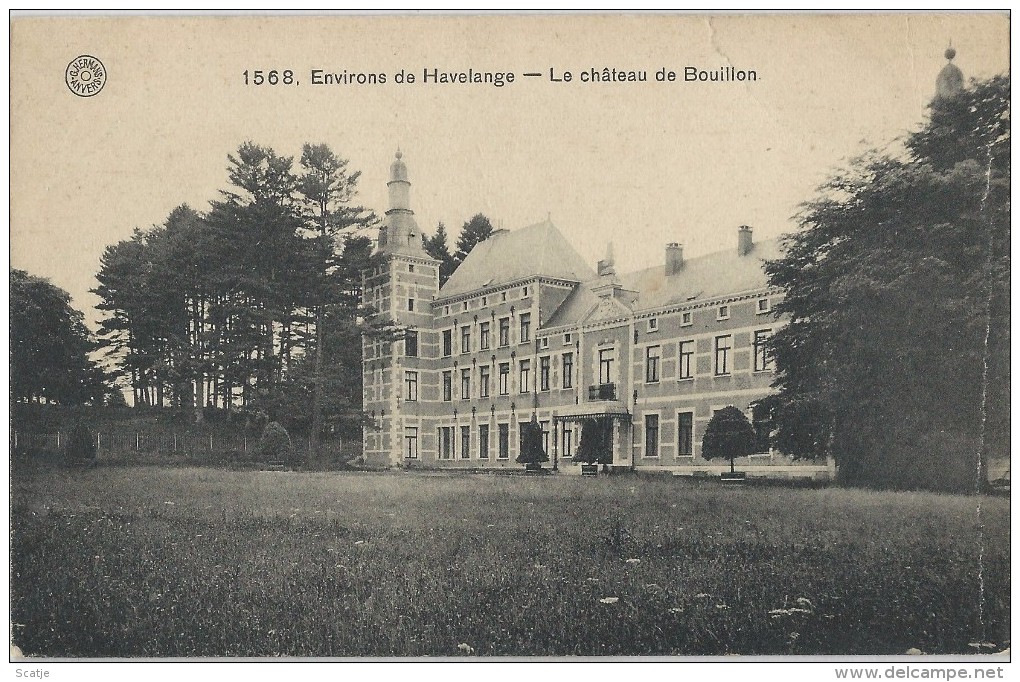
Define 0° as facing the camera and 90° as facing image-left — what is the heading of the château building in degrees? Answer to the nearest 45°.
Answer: approximately 45°

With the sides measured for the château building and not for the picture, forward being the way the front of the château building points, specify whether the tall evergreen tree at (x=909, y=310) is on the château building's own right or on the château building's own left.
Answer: on the château building's own left
